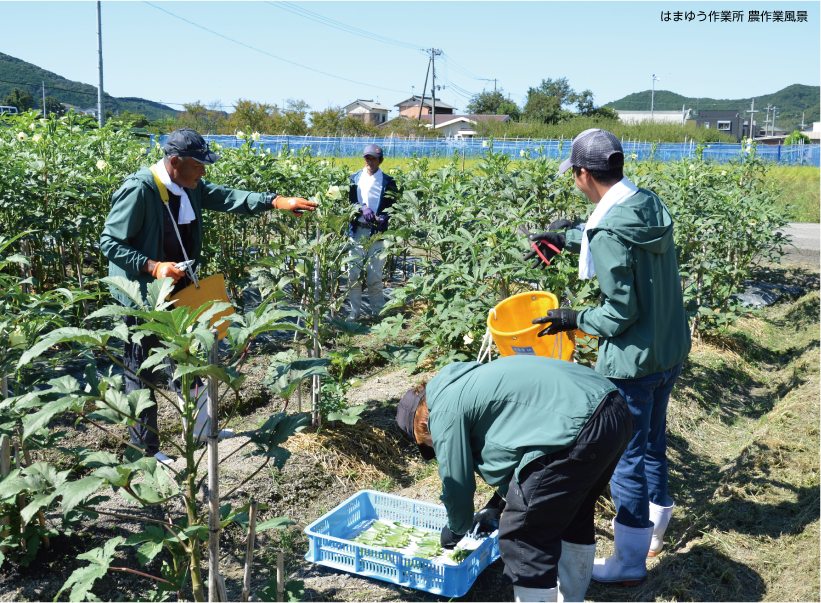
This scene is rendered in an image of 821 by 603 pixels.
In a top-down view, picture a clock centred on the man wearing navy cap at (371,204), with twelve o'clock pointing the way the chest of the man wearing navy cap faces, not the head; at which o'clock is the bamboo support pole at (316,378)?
The bamboo support pole is roughly at 12 o'clock from the man wearing navy cap.

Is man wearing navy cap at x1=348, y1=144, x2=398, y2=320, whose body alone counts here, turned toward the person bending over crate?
yes

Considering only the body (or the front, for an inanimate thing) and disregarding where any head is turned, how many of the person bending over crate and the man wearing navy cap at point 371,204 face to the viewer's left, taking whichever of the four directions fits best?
1

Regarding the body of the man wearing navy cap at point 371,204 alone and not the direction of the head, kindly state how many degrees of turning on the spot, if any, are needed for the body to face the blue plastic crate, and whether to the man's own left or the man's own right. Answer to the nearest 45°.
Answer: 0° — they already face it

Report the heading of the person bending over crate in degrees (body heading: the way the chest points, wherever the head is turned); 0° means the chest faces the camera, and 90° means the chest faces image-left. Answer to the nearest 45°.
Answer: approximately 90°

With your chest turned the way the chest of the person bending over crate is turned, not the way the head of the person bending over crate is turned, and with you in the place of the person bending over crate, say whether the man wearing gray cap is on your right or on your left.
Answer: on your right

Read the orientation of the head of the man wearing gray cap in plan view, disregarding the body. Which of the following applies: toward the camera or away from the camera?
away from the camera

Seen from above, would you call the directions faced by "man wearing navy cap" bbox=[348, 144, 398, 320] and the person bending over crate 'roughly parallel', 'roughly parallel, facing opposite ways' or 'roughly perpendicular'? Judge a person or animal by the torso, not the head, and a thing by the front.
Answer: roughly perpendicular
